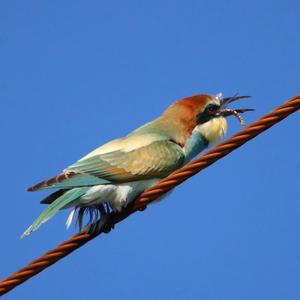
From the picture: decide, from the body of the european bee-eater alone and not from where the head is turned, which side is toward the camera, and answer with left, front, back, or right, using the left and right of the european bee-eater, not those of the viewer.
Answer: right
